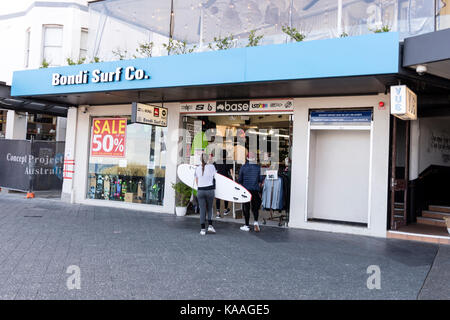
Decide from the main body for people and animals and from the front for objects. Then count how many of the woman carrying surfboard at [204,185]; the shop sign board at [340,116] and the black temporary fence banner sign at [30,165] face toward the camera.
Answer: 2

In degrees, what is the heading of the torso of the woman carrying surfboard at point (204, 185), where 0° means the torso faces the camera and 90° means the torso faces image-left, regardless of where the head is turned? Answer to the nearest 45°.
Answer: approximately 180°

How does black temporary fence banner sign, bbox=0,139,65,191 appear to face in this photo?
toward the camera

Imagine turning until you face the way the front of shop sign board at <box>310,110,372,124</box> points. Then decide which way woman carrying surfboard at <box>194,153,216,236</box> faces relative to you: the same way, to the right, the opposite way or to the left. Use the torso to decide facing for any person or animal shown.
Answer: the opposite way

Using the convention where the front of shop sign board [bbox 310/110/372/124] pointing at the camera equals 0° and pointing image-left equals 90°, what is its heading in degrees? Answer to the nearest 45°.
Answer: approximately 0°

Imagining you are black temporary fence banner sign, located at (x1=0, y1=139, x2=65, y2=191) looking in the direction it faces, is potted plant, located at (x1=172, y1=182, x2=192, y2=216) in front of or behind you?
in front

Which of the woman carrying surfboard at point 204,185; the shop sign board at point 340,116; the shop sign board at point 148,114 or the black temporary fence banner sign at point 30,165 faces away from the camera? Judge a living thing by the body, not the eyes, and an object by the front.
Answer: the woman carrying surfboard
